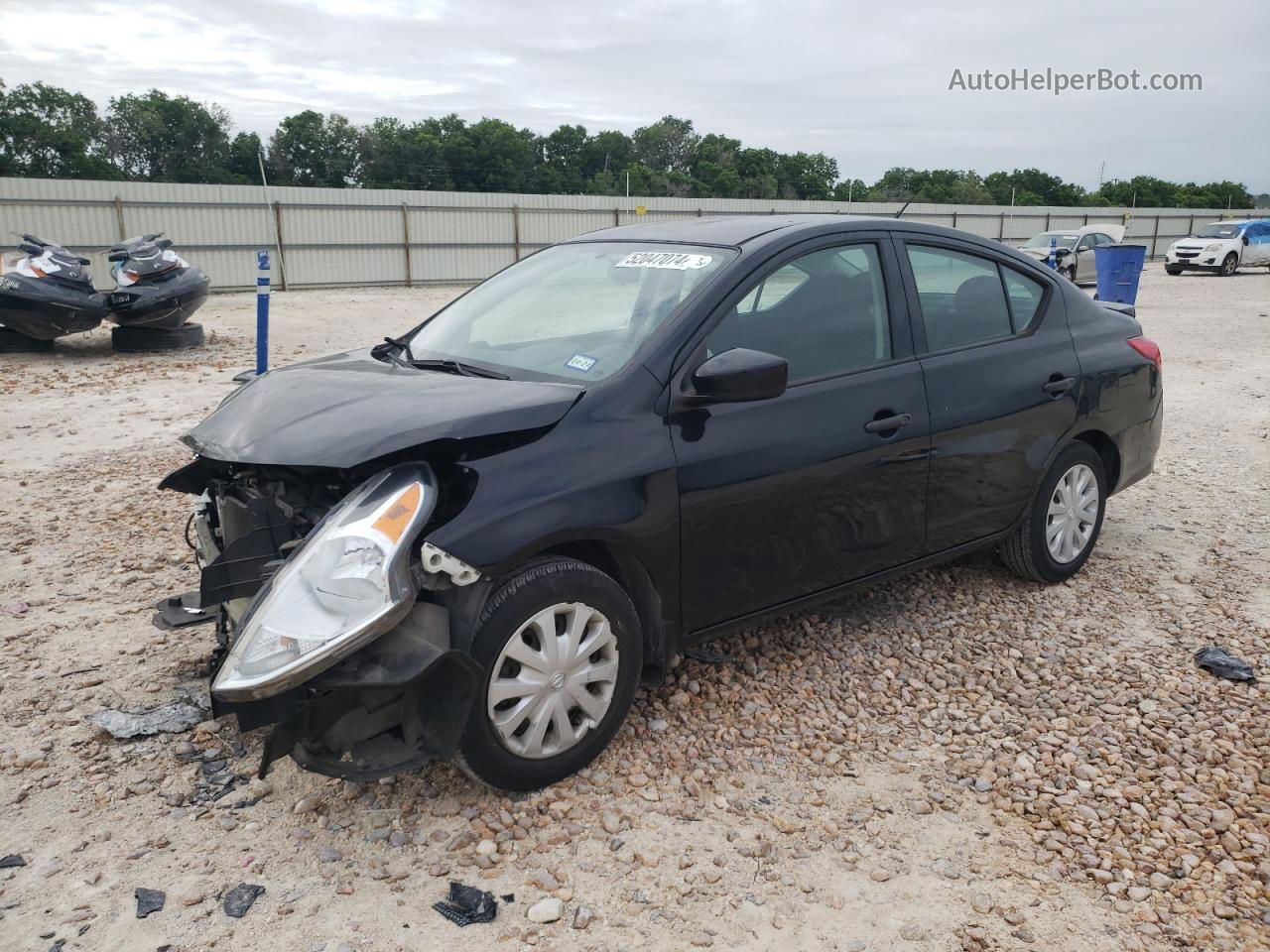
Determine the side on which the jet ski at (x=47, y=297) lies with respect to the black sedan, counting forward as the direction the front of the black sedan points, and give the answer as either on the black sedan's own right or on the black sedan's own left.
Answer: on the black sedan's own right

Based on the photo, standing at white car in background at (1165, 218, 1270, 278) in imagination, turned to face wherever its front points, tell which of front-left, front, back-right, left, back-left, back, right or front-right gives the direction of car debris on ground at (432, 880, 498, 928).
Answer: front-left

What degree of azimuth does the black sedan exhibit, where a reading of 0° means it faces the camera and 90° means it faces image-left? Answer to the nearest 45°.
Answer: approximately 45°

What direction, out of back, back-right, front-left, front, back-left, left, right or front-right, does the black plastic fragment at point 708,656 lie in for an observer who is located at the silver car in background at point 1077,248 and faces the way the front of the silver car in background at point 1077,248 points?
front-left

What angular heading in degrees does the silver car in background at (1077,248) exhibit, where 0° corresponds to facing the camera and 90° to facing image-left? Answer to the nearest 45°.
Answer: approximately 45°

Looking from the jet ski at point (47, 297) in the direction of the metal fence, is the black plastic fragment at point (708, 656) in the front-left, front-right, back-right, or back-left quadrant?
back-right

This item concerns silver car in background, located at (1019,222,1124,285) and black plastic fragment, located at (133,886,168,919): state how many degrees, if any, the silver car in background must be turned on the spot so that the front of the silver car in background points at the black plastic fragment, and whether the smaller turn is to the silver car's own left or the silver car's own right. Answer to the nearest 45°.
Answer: approximately 45° to the silver car's own left
